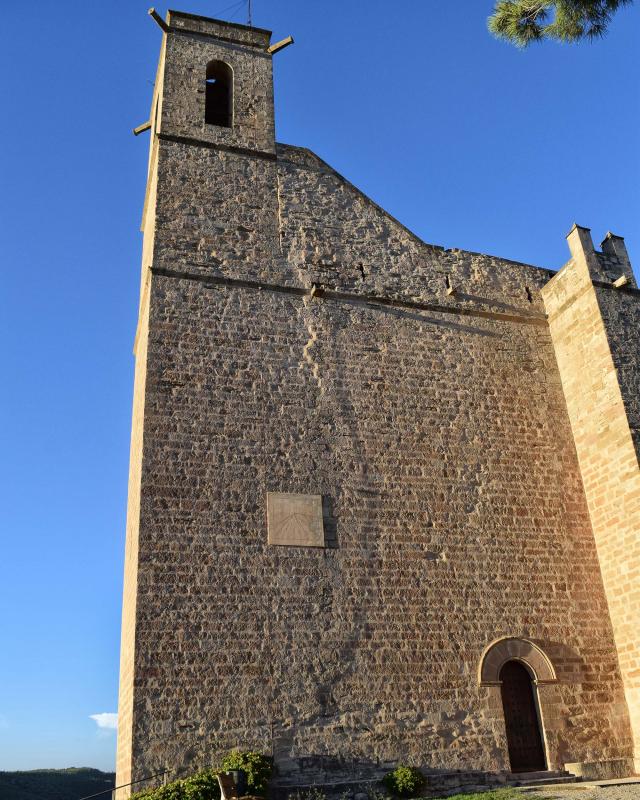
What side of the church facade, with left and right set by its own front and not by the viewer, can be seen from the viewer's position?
front
